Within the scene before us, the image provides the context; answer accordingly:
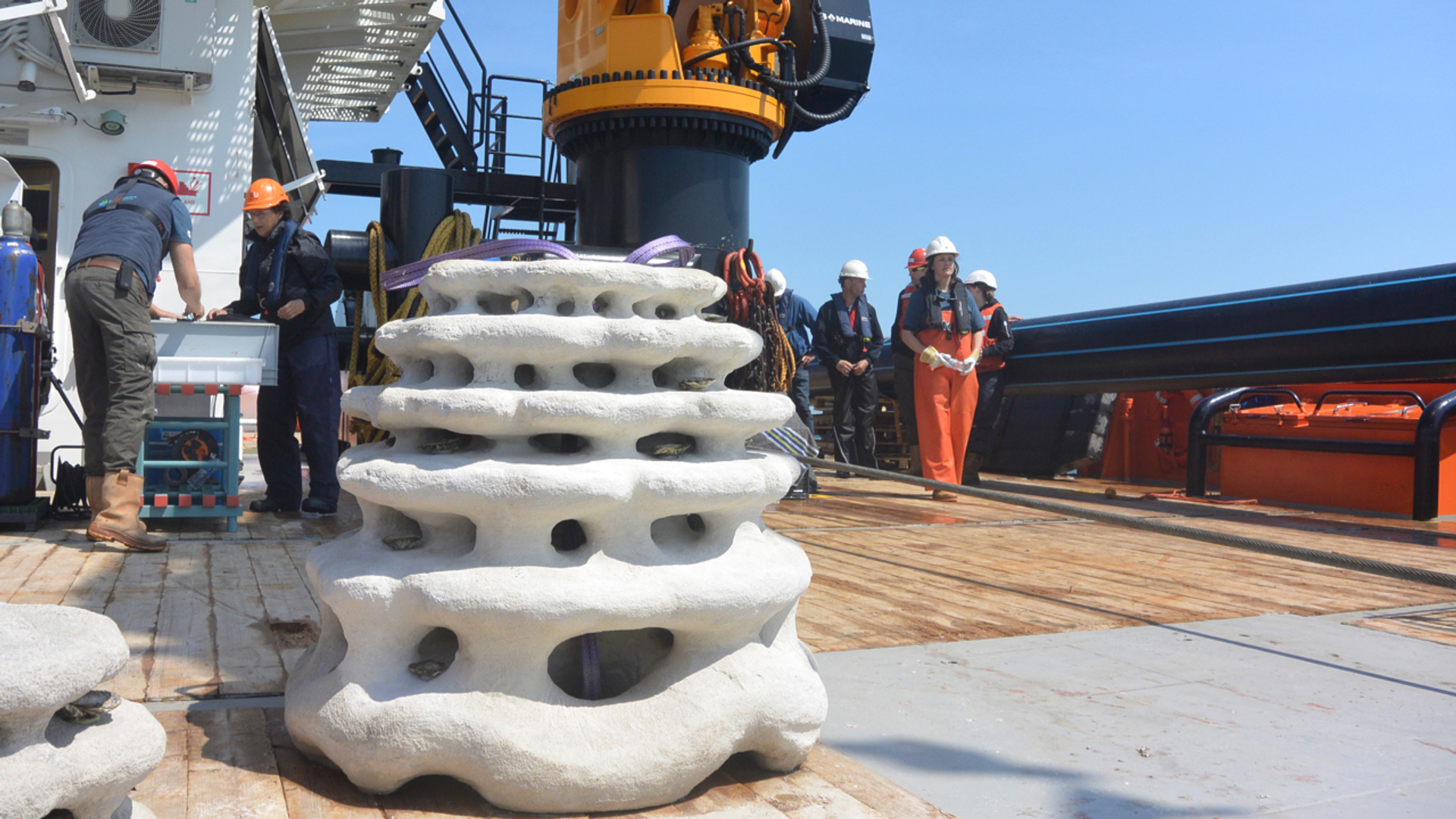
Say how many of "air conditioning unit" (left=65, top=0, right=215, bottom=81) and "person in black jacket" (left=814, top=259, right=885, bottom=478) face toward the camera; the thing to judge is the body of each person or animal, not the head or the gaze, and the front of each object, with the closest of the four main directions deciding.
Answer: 2

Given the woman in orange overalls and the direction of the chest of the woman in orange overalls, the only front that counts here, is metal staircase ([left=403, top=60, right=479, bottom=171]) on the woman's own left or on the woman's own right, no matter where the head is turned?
on the woman's own right

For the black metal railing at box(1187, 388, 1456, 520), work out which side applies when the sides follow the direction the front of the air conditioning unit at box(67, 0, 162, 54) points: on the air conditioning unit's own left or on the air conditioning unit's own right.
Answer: on the air conditioning unit's own left

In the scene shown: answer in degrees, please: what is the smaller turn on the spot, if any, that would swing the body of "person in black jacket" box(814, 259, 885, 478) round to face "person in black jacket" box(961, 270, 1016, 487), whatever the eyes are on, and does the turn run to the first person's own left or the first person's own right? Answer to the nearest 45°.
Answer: approximately 90° to the first person's own left

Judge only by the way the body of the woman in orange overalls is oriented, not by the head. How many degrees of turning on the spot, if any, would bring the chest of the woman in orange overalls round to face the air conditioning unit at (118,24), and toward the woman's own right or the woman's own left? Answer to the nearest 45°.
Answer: approximately 90° to the woman's own right

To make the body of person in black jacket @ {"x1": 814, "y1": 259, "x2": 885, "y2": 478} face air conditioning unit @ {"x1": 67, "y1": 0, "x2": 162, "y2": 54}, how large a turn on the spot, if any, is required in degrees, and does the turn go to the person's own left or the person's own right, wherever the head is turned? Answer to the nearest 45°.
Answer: approximately 45° to the person's own right

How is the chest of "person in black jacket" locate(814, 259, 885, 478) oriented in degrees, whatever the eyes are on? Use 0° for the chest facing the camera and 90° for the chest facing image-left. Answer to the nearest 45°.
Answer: approximately 0°
